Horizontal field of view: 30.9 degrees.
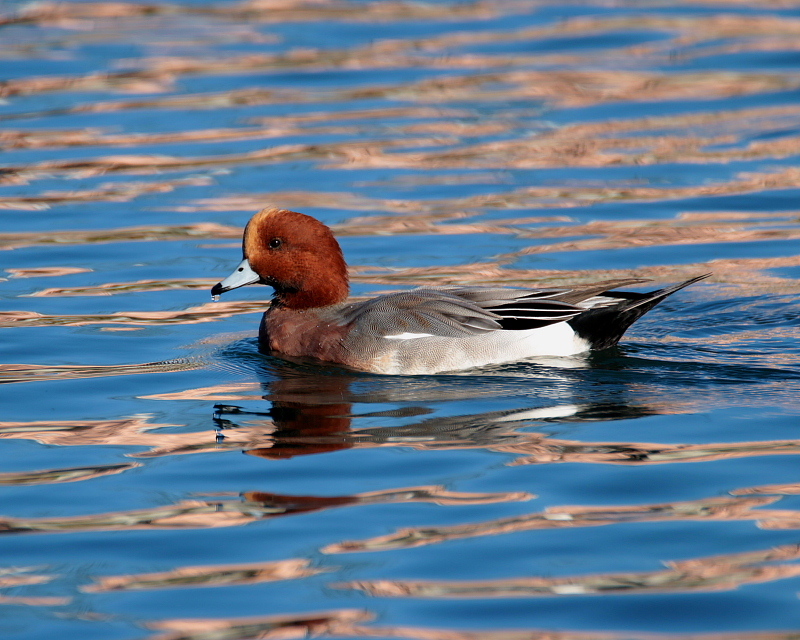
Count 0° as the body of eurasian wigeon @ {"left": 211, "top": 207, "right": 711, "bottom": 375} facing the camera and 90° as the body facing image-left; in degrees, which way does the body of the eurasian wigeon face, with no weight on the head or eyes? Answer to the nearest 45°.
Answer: approximately 90°
